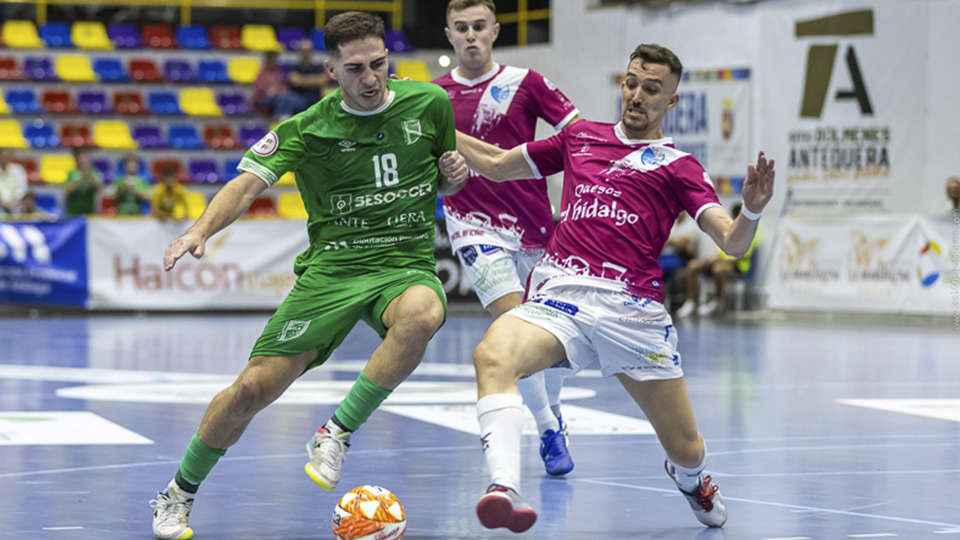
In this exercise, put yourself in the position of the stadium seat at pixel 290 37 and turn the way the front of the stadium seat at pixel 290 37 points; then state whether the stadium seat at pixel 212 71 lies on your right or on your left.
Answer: on your right

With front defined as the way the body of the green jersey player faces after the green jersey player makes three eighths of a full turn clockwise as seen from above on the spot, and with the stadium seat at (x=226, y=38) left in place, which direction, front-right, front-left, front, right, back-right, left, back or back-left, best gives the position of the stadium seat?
front-right

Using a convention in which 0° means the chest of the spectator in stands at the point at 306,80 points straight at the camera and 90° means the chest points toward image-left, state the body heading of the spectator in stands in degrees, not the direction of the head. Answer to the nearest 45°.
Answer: approximately 0°

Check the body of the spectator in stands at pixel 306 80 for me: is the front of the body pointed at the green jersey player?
yes

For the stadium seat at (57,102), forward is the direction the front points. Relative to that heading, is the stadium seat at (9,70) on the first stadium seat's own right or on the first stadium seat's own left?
on the first stadium seat's own right

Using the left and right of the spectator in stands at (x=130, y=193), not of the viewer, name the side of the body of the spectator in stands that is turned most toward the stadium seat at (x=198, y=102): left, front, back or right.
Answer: back
